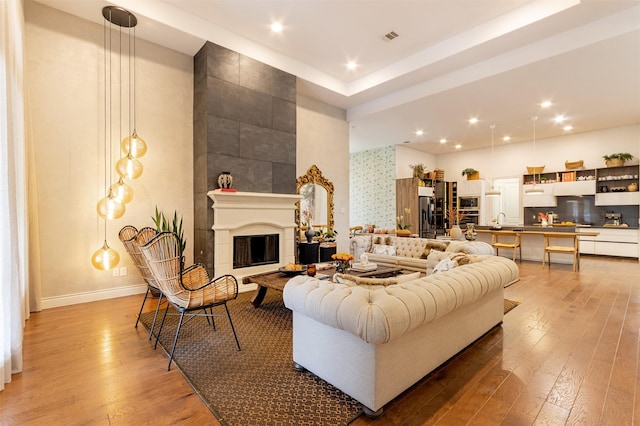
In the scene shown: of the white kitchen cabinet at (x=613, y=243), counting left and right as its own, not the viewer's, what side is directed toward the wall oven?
right

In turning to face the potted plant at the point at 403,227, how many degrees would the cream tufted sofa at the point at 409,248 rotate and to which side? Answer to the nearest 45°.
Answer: approximately 135° to its right

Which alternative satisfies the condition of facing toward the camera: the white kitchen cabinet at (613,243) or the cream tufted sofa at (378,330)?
the white kitchen cabinet

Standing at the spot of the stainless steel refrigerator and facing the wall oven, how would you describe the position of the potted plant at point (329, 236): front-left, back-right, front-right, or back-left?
back-right

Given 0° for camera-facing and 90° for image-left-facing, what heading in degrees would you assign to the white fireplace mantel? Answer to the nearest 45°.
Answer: approximately 315°

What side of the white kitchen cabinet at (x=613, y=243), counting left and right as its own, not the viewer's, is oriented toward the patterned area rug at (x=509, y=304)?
front

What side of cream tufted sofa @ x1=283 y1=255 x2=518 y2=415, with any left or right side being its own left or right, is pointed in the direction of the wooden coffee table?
front

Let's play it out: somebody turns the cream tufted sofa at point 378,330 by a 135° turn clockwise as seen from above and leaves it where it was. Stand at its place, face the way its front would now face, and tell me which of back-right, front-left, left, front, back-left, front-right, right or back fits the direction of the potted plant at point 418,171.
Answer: left

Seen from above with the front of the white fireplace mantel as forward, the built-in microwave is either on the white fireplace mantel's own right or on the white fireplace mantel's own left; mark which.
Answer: on the white fireplace mantel's own left

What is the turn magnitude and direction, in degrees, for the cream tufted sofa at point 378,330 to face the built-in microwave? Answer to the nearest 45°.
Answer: approximately 45° to its right

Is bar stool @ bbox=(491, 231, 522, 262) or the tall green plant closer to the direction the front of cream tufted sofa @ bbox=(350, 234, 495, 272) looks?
the tall green plant

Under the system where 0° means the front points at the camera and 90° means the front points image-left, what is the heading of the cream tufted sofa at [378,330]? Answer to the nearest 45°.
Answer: approximately 135°

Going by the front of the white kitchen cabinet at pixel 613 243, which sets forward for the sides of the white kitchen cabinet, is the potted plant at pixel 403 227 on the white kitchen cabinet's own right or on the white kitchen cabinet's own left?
on the white kitchen cabinet's own right

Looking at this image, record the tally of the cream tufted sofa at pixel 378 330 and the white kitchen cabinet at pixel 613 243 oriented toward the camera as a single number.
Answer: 1

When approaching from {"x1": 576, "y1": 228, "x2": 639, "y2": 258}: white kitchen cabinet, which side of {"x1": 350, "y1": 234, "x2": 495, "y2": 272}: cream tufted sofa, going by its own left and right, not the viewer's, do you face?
back

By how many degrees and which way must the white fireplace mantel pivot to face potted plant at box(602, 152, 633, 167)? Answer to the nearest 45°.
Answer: approximately 45° to its left

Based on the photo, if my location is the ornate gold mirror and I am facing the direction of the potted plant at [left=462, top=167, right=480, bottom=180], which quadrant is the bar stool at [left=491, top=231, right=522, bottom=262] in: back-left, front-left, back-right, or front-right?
front-right

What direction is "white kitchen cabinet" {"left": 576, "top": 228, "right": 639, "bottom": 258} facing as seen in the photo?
toward the camera

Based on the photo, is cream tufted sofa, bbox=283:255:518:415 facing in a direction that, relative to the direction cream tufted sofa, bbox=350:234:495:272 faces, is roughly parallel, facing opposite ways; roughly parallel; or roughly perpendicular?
roughly perpendicular

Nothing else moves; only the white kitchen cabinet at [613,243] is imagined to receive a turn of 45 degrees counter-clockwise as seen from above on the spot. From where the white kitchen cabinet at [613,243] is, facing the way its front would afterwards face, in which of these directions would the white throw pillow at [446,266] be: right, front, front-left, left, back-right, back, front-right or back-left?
front-right

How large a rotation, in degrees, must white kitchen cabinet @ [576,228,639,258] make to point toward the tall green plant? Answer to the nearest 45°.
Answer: approximately 45° to its right
